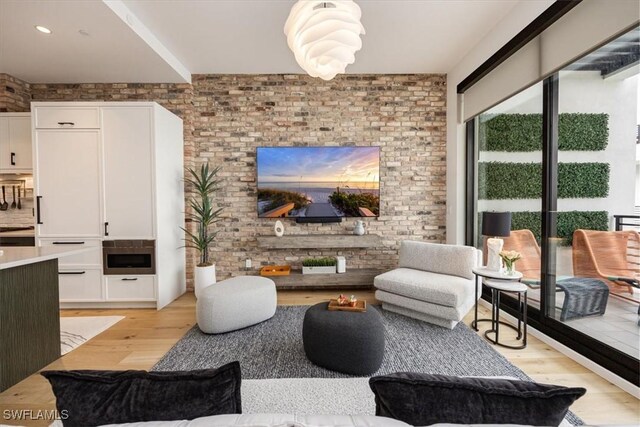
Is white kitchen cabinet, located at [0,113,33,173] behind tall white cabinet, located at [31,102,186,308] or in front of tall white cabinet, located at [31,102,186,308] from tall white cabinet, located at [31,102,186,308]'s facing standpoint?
behind

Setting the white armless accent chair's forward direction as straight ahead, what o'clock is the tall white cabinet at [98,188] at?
The tall white cabinet is roughly at 1 o'clock from the white armless accent chair.

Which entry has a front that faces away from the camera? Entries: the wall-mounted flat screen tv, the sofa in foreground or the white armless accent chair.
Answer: the sofa in foreground

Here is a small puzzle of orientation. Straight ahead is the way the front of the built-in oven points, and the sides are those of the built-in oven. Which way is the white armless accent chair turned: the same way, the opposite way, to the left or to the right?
to the right

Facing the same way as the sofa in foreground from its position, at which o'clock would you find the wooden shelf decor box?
The wooden shelf decor box is roughly at 12 o'clock from the sofa in foreground.

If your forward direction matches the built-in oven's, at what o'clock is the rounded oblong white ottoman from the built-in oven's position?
The rounded oblong white ottoman is roughly at 11 o'clock from the built-in oven.

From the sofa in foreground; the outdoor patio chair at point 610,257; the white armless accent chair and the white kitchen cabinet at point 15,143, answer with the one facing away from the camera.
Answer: the sofa in foreground

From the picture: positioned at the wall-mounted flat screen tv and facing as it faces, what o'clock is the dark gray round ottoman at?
The dark gray round ottoman is roughly at 12 o'clock from the wall-mounted flat screen tv.

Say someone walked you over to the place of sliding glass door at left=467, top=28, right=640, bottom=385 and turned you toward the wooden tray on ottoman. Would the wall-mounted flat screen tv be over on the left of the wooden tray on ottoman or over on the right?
right

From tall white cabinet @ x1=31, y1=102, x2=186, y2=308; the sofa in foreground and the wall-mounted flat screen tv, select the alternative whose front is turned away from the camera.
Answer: the sofa in foreground

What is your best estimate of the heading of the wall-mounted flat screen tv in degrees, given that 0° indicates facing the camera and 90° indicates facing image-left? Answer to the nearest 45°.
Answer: approximately 0°
